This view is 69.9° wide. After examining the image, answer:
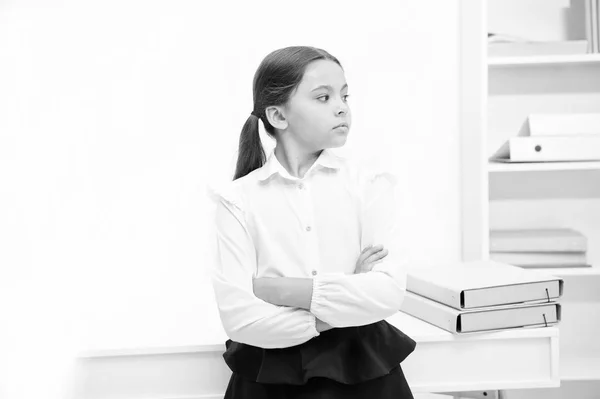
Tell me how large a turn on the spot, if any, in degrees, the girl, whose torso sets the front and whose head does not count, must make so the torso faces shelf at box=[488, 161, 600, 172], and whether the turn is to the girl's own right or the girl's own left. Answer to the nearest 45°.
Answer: approximately 135° to the girl's own left

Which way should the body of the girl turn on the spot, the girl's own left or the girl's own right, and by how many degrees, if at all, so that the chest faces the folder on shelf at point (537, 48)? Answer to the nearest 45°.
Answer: approximately 135° to the girl's own left

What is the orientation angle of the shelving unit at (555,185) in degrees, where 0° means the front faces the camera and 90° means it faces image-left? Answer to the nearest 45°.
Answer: approximately 0°

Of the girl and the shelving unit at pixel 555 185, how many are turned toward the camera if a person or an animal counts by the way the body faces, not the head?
2
